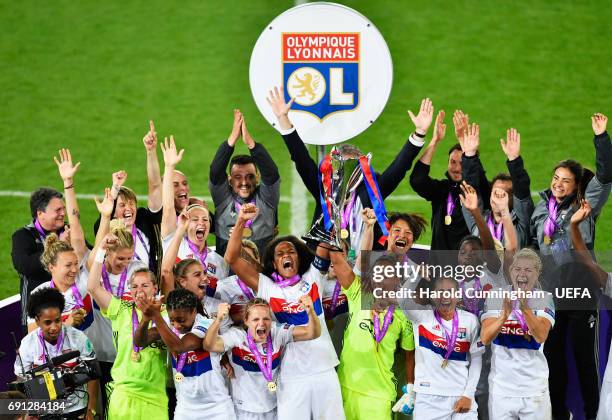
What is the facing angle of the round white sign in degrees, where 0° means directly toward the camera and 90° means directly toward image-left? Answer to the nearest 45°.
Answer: approximately 0°
